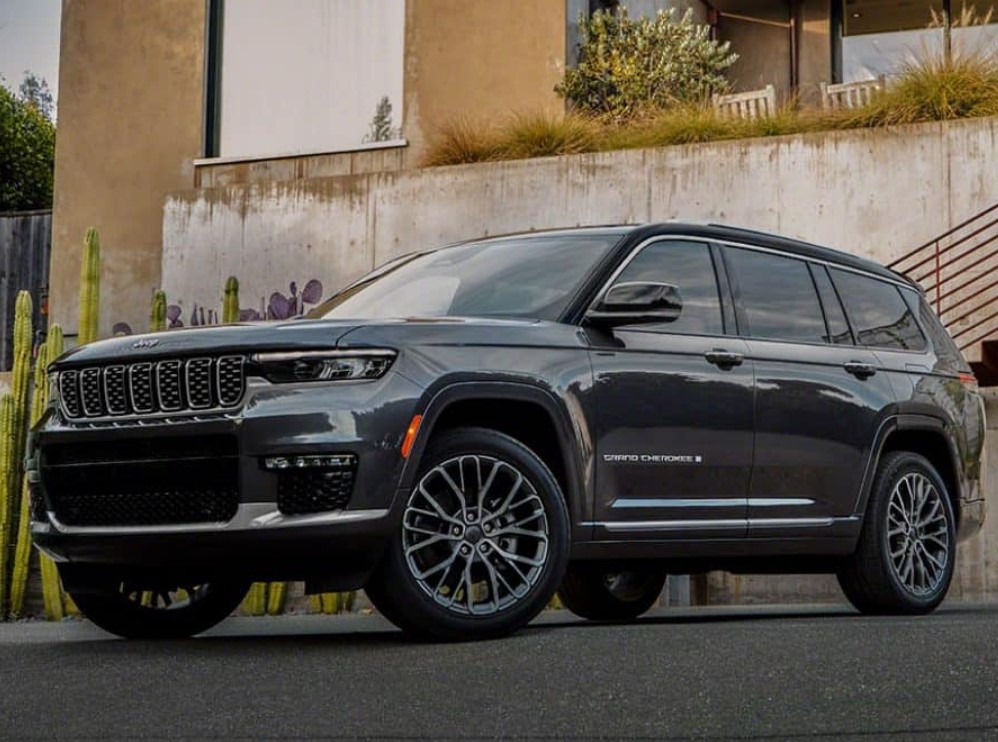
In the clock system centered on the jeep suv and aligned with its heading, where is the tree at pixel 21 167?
The tree is roughly at 4 o'clock from the jeep suv.

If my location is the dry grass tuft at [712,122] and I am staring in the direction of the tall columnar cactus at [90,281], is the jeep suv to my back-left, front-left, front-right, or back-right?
front-left

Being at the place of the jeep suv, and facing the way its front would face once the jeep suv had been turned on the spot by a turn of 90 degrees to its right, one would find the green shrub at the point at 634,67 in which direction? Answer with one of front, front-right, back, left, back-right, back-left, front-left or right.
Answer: front-right

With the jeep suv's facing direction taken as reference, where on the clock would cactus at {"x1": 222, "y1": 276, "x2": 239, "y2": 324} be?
The cactus is roughly at 4 o'clock from the jeep suv.

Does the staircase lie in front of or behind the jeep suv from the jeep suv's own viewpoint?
behind

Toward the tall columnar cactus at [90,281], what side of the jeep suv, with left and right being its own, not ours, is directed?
right

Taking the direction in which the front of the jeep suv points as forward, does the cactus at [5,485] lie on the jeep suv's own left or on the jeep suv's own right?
on the jeep suv's own right

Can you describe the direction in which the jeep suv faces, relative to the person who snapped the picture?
facing the viewer and to the left of the viewer

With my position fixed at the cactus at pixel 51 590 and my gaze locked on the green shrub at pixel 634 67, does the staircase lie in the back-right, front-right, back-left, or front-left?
front-right
